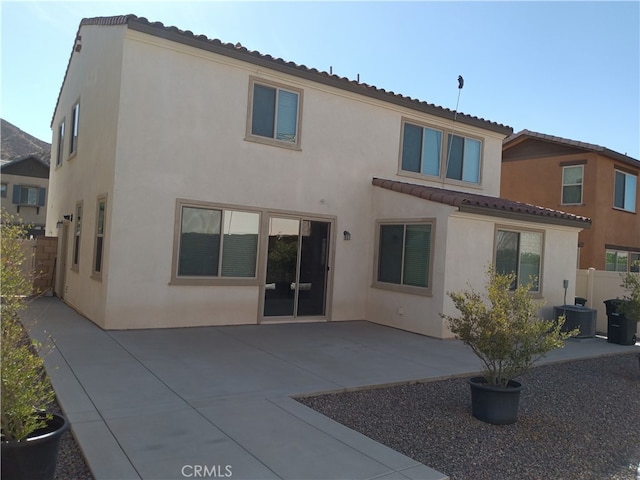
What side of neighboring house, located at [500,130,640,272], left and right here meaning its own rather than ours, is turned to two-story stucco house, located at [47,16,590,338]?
left

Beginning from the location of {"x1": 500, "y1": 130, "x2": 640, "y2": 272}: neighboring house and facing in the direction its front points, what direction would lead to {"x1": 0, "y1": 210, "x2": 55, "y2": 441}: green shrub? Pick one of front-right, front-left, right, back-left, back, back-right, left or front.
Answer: back-left

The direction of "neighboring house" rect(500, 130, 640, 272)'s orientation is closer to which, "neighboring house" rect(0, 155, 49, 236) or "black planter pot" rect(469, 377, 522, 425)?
the neighboring house

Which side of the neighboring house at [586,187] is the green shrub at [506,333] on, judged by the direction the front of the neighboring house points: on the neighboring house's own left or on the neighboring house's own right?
on the neighboring house's own left

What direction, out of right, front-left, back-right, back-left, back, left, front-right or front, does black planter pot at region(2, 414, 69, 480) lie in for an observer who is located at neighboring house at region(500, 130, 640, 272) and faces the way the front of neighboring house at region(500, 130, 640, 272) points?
back-left
